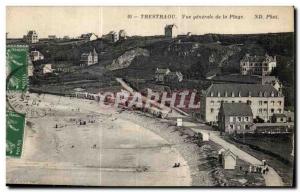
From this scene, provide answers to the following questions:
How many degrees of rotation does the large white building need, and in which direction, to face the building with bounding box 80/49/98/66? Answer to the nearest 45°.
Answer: approximately 90° to its right

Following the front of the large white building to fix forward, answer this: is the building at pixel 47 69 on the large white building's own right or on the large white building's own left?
on the large white building's own right

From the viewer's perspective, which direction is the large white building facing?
toward the camera
